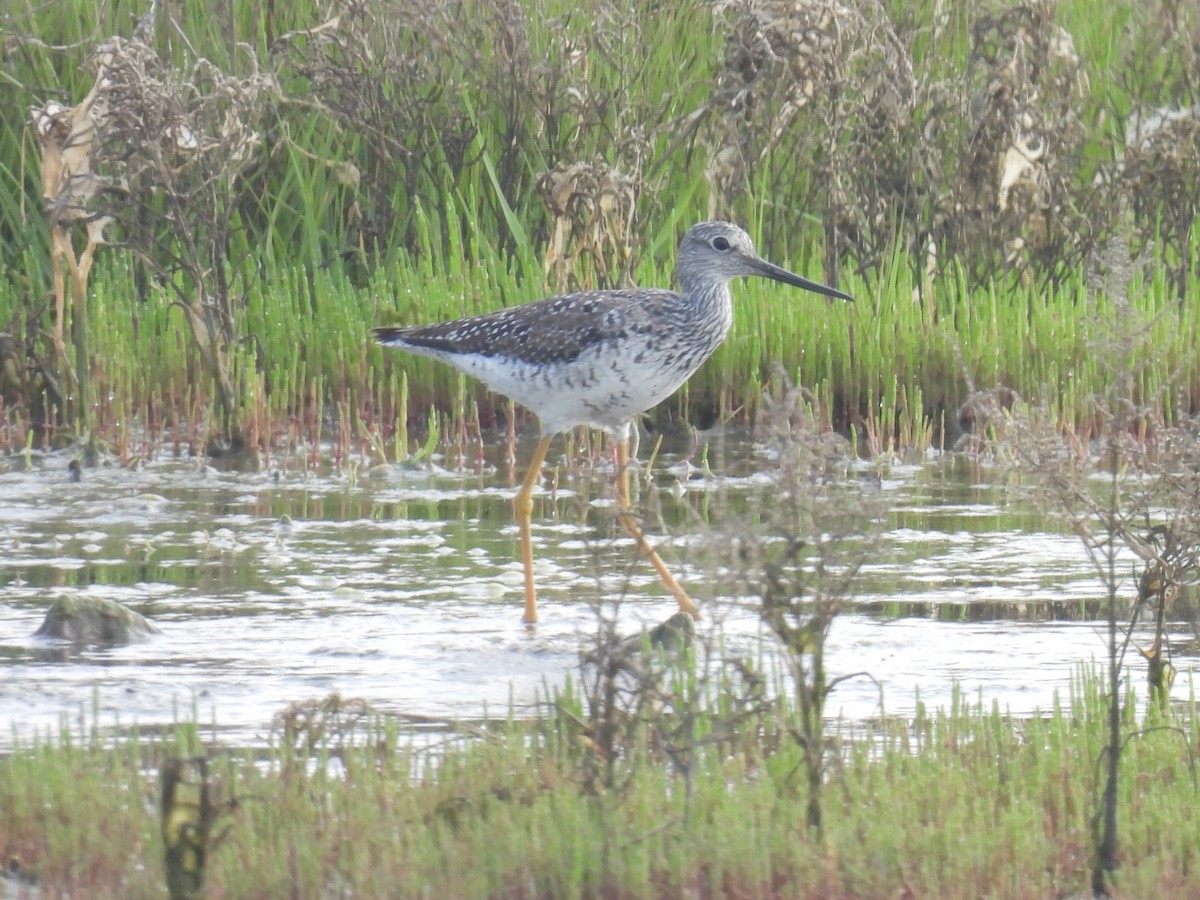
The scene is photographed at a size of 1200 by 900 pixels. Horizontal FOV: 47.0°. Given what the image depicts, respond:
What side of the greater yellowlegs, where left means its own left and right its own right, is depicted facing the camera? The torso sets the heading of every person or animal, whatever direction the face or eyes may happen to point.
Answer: right

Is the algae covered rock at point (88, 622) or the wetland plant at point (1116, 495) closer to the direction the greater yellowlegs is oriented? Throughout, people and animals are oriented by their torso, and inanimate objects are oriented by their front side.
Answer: the wetland plant

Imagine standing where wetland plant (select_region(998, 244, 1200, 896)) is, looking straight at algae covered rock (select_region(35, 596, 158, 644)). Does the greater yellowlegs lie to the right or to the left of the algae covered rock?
right

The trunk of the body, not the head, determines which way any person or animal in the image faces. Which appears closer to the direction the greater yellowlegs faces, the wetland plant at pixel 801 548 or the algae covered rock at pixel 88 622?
the wetland plant

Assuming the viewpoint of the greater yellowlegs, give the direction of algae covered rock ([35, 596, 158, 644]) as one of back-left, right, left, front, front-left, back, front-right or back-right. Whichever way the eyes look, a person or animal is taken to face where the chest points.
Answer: back-right

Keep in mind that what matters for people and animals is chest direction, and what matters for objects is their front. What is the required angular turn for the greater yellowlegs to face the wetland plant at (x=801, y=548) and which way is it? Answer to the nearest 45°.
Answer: approximately 90° to its right

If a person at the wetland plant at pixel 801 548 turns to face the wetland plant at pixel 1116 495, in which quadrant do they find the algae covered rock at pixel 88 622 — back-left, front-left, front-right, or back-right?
back-left
